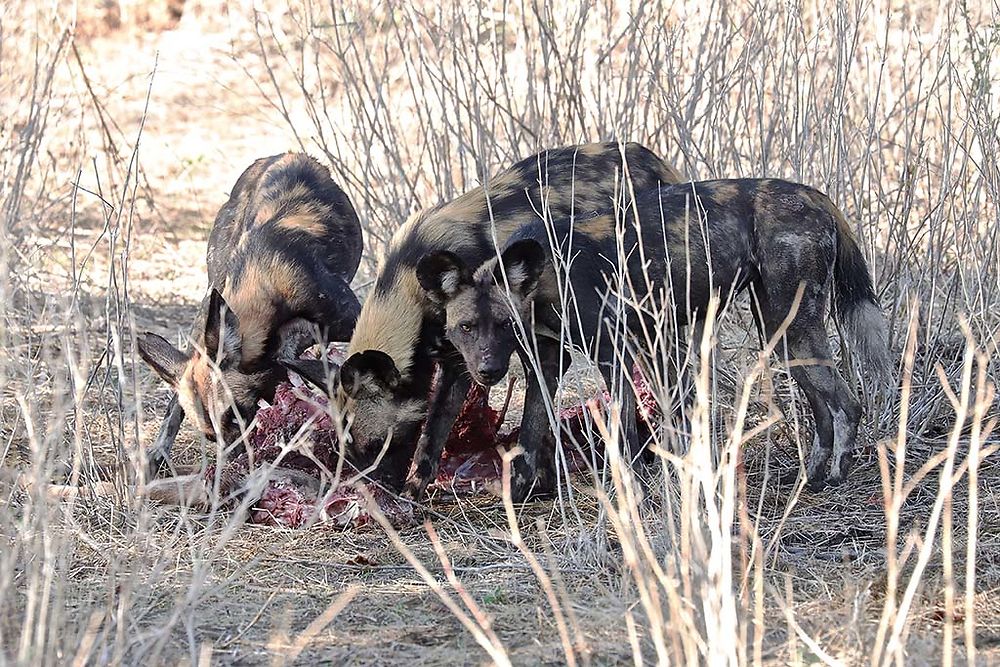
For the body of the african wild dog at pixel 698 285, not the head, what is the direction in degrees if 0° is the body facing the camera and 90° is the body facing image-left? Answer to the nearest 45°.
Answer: approximately 90°

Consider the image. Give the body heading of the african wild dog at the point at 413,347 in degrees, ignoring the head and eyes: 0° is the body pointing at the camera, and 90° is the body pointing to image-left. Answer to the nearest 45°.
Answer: approximately 45°

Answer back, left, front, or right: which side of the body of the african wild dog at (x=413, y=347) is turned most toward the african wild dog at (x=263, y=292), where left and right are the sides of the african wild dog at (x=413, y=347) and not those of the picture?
right

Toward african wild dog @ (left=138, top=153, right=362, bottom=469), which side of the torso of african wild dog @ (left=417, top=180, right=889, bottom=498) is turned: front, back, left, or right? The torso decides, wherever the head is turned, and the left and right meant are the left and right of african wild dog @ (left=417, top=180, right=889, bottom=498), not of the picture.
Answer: front

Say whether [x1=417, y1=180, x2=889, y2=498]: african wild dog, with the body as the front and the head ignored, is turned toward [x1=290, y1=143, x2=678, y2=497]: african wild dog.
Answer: yes

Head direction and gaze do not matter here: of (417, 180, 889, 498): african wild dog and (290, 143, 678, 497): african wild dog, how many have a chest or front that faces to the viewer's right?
0
